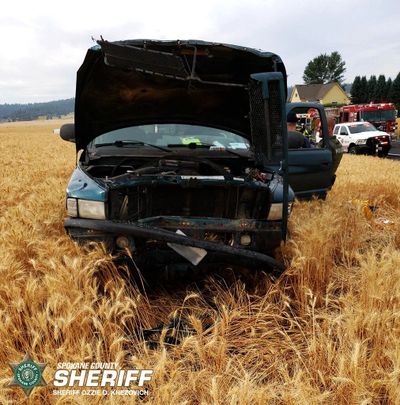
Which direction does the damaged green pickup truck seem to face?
toward the camera

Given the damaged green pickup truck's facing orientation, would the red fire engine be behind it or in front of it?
behind

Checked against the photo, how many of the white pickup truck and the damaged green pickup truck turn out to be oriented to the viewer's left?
0

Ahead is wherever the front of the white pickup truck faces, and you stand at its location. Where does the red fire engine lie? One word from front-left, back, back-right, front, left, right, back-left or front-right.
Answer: back-left

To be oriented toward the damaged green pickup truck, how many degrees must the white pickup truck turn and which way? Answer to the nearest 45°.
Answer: approximately 45° to its right

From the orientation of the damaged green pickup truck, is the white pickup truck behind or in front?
behind

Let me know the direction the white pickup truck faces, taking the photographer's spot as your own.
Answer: facing the viewer and to the right of the viewer
